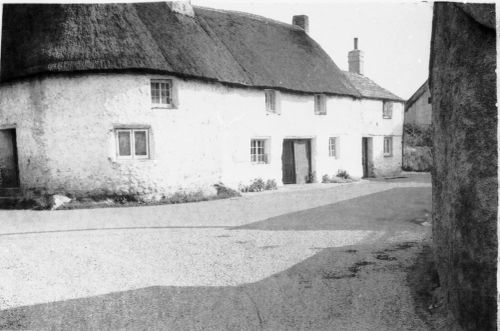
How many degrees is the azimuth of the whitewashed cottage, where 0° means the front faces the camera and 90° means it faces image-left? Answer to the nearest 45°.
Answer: approximately 315°

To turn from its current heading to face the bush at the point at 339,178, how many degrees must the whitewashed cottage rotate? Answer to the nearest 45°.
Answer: approximately 90° to its left

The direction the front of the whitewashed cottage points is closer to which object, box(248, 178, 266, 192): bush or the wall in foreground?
the wall in foreground

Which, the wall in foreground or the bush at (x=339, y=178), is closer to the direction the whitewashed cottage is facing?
the wall in foreground

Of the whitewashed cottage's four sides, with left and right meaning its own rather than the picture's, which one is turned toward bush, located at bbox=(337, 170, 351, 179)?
left

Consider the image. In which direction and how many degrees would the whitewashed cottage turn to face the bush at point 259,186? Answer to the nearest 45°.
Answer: approximately 90° to its left
